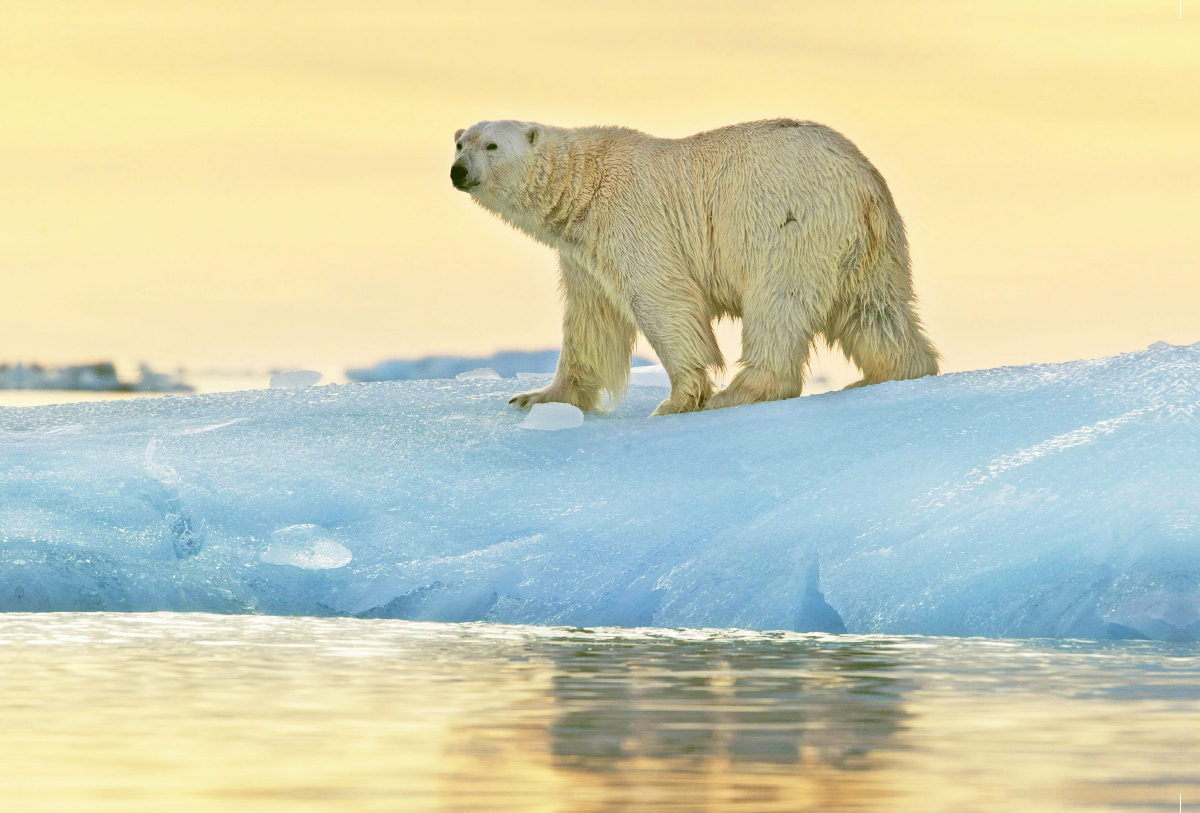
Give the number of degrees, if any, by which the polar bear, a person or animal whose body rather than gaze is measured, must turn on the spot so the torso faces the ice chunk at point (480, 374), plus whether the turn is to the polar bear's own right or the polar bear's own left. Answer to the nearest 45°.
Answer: approximately 45° to the polar bear's own right

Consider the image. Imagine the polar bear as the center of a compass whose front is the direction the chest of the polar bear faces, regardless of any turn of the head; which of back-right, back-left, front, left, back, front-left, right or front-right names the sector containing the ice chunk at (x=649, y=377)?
right

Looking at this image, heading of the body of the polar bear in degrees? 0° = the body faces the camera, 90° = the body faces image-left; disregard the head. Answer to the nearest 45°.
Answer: approximately 90°

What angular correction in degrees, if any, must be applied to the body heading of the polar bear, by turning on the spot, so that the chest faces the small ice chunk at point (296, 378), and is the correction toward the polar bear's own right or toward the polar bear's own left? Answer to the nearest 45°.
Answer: approximately 45° to the polar bear's own right

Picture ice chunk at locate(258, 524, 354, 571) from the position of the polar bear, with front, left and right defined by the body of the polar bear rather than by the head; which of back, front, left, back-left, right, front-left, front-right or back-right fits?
front-left
